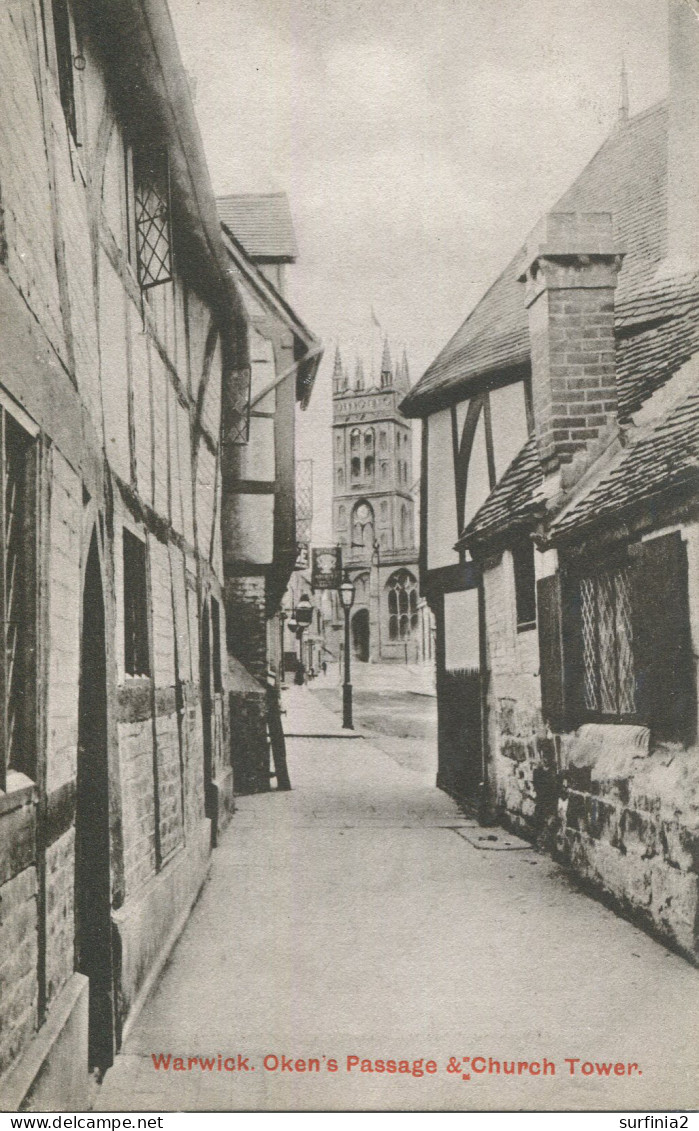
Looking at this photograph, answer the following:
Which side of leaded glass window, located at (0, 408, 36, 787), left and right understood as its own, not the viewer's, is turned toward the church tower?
left

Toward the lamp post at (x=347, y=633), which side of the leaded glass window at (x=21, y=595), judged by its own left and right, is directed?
left

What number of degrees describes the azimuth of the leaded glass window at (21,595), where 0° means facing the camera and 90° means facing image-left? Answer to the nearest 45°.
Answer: approximately 270°
